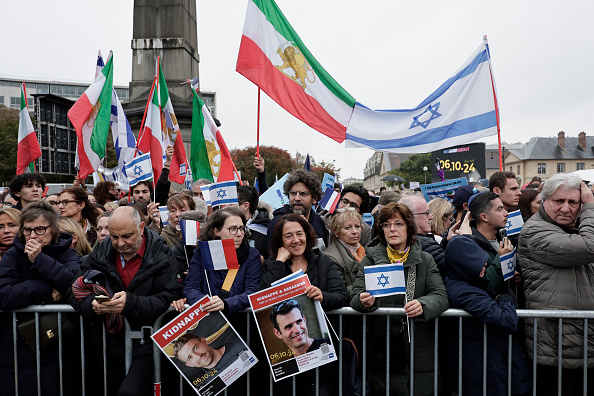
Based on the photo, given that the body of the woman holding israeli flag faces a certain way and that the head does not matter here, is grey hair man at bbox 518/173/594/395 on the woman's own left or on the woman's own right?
on the woman's own left

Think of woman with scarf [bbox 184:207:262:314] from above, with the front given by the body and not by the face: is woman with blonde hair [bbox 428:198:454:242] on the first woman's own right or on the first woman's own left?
on the first woman's own left

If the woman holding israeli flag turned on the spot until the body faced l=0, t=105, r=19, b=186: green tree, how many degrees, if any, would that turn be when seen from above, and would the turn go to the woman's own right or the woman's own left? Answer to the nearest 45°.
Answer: approximately 135° to the woman's own right

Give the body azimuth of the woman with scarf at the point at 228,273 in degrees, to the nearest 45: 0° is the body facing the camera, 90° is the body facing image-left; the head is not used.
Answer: approximately 315°

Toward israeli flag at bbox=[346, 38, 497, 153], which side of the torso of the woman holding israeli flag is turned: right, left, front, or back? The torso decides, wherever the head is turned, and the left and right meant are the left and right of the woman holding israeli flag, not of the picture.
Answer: back

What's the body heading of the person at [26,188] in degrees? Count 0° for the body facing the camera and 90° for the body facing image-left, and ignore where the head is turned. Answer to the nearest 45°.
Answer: approximately 315°
